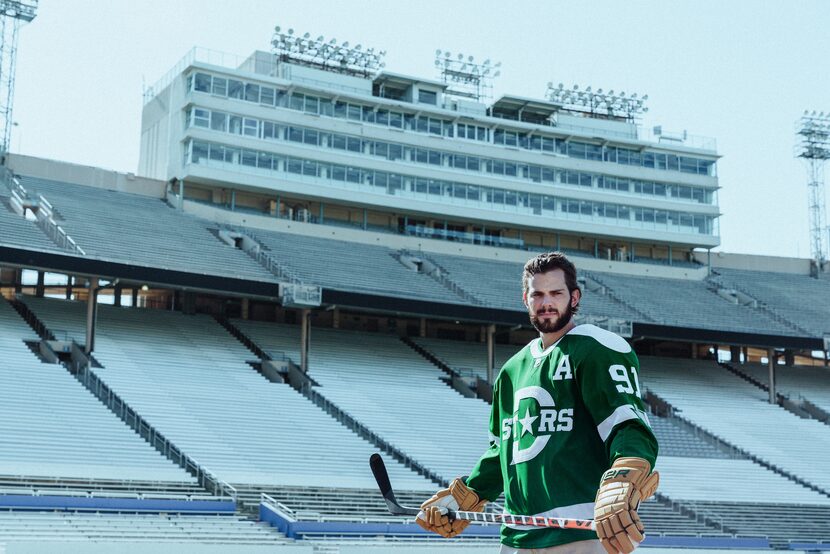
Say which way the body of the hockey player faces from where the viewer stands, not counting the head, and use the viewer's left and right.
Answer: facing the viewer and to the left of the viewer

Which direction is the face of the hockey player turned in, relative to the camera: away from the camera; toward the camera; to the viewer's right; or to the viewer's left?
toward the camera
